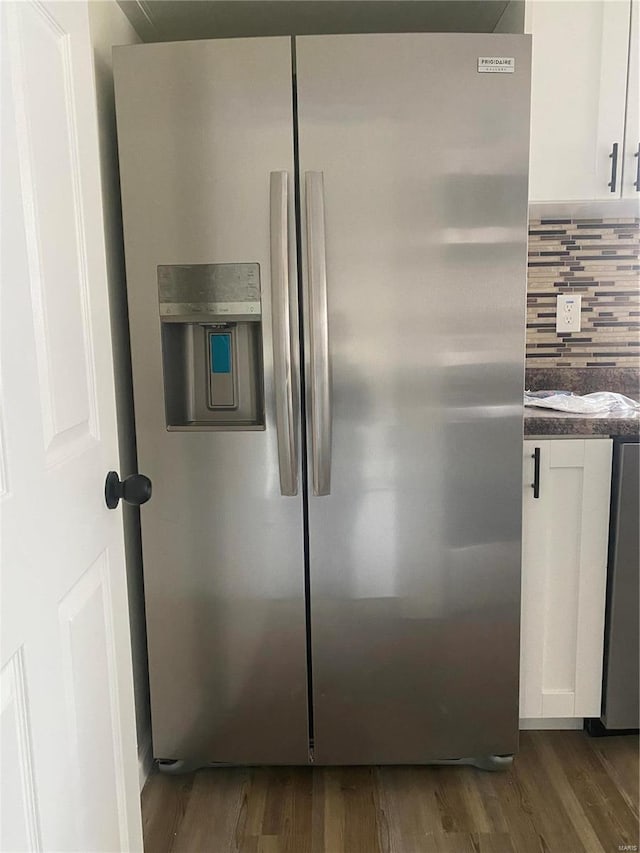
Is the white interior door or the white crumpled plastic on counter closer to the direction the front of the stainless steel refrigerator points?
the white interior door

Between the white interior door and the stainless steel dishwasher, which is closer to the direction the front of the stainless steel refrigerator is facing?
the white interior door

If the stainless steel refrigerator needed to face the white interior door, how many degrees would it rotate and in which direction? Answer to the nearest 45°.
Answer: approximately 45° to its right

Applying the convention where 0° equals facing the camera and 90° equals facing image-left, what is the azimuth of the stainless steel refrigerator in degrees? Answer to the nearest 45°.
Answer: approximately 0°

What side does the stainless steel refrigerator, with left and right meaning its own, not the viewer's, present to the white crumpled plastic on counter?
left

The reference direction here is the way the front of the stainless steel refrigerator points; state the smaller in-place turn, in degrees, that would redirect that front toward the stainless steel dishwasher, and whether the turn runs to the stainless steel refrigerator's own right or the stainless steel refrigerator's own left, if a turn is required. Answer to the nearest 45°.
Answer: approximately 90° to the stainless steel refrigerator's own left
